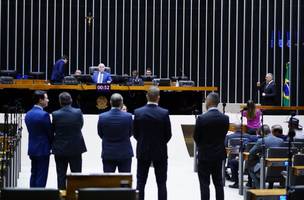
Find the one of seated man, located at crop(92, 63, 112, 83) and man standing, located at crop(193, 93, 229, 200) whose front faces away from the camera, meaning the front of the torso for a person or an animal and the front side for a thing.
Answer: the man standing

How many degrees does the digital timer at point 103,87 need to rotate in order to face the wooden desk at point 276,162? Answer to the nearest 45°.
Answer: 0° — it already faces it

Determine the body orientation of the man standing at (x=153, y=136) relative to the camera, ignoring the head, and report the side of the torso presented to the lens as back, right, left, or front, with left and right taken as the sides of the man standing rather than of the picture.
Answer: back

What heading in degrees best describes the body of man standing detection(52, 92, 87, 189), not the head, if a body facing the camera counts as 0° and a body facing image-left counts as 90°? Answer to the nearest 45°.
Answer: approximately 180°

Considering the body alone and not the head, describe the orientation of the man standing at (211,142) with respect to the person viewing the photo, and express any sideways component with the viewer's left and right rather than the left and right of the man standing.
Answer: facing away from the viewer

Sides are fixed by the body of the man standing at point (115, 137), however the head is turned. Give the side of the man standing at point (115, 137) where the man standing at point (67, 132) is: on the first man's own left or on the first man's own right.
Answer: on the first man's own left

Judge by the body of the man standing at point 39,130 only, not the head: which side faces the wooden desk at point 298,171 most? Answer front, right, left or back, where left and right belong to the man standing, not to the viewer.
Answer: right
